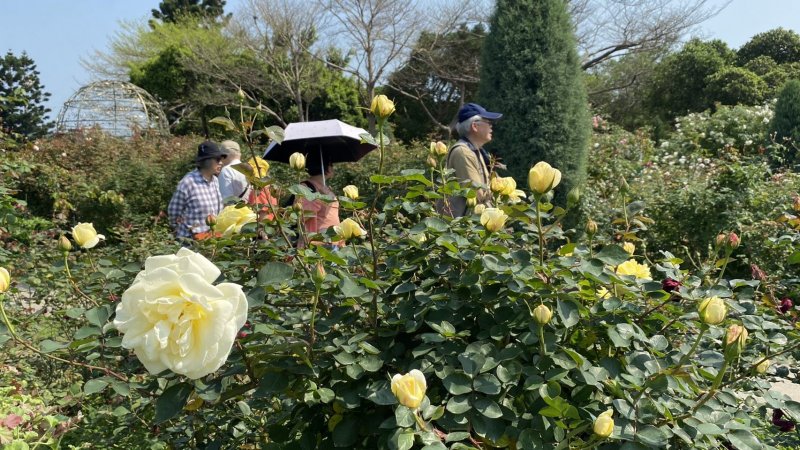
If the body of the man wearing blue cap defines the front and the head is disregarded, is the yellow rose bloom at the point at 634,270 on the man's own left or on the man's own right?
on the man's own right

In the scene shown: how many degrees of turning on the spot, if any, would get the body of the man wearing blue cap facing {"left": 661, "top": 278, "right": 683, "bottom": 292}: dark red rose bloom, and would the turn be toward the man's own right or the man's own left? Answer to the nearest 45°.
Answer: approximately 90° to the man's own right

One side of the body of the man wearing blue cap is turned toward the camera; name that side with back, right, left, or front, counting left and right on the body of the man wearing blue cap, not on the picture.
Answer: right

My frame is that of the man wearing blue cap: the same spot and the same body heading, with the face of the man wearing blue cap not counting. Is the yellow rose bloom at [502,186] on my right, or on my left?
on my right

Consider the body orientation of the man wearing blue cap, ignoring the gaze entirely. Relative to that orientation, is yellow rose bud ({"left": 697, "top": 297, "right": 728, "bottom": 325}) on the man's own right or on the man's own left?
on the man's own right

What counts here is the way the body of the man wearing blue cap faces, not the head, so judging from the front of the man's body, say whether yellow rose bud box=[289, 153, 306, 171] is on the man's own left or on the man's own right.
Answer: on the man's own right

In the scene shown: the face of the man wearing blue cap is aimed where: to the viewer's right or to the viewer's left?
to the viewer's right

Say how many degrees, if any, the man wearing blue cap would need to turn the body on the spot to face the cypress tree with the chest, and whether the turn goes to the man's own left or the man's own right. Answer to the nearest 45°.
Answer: approximately 90° to the man's own left

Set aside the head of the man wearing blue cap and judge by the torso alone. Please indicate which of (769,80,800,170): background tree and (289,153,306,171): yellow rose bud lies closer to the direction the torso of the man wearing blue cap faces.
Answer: the background tree
